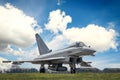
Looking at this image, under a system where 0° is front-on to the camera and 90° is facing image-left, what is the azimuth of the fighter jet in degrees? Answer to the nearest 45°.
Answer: approximately 315°
